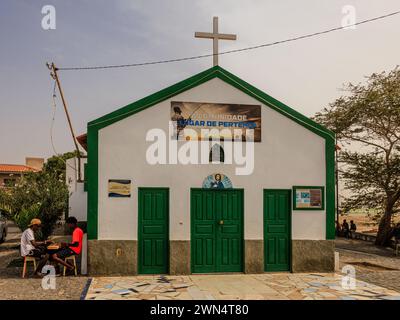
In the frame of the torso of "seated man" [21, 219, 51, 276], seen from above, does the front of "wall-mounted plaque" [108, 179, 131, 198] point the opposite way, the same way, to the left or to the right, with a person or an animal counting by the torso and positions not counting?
to the right

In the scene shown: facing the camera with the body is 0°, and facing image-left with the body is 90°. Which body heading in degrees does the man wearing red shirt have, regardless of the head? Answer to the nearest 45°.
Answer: approximately 90°

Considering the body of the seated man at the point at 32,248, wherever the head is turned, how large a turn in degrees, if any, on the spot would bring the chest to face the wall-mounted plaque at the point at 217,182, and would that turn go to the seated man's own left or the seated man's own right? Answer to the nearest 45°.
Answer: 0° — they already face it

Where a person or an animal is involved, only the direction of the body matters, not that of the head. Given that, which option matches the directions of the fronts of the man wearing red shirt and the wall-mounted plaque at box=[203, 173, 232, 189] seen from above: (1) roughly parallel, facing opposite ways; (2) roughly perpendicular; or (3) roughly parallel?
roughly perpendicular

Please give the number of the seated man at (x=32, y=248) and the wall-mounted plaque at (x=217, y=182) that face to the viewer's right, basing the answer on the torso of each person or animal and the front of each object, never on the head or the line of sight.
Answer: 1

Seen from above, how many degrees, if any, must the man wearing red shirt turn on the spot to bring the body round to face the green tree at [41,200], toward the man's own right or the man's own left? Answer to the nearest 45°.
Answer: approximately 90° to the man's own right

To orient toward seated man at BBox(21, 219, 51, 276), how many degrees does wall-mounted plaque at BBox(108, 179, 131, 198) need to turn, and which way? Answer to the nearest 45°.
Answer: approximately 90° to its right

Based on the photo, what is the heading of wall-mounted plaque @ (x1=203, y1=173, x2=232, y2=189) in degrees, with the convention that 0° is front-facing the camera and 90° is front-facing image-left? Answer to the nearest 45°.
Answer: approximately 0°

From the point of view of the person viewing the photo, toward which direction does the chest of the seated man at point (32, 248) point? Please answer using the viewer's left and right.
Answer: facing to the right of the viewer

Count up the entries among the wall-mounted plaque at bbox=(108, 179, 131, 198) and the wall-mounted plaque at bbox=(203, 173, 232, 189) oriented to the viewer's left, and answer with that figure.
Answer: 0

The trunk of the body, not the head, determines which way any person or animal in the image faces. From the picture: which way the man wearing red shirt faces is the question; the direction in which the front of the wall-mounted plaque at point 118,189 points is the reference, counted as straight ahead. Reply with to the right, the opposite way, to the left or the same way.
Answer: to the right

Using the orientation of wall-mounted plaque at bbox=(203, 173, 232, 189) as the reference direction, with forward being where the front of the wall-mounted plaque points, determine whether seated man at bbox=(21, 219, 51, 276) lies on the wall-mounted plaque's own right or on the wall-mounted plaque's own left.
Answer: on the wall-mounted plaque's own right

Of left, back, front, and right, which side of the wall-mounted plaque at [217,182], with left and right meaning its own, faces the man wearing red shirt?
right

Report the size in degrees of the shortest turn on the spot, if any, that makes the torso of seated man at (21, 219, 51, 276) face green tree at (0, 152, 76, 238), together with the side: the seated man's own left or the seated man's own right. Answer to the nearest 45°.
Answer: approximately 90° to the seated man's own left

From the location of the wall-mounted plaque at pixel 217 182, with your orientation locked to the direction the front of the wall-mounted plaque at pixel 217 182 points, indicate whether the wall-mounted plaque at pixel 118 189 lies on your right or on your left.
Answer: on your right
